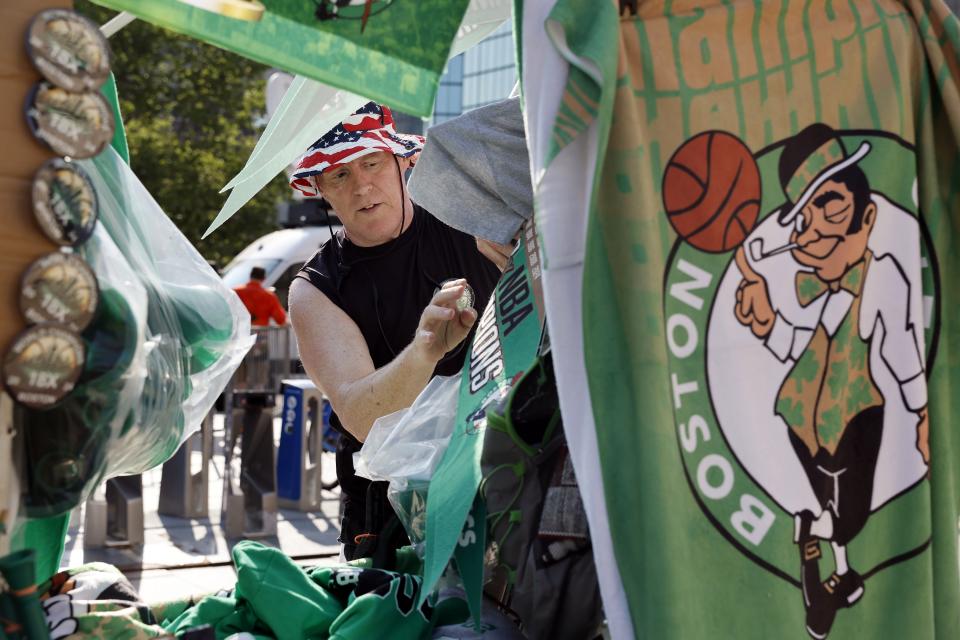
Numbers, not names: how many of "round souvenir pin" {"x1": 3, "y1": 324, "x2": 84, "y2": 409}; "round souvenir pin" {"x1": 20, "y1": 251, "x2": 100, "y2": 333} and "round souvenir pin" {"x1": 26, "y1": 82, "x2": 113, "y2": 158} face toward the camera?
3

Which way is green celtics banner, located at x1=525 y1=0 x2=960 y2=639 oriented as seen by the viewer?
toward the camera

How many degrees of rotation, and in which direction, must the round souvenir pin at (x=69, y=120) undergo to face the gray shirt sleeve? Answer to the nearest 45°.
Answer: approximately 135° to its left

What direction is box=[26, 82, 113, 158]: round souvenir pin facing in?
toward the camera

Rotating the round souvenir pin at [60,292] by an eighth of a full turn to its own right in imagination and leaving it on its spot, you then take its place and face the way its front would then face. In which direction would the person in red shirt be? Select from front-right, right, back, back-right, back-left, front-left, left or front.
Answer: back-right

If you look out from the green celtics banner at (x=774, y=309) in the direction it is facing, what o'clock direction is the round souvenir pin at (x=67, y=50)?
The round souvenir pin is roughly at 2 o'clock from the green celtics banner.

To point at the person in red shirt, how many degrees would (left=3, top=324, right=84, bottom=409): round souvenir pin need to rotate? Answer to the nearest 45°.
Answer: approximately 180°

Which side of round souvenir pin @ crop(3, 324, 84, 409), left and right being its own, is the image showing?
front

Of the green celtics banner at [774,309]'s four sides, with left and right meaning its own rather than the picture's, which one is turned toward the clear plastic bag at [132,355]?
right

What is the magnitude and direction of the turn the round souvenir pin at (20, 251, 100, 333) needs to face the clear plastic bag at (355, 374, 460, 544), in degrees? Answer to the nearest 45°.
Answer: approximately 135° to its left

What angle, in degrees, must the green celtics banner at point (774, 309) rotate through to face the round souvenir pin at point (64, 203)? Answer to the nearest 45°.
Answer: approximately 45° to its right

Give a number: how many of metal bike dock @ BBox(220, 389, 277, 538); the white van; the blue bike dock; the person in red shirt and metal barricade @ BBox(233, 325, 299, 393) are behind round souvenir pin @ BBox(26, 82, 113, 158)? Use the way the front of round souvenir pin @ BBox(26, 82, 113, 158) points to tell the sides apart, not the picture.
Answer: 5
